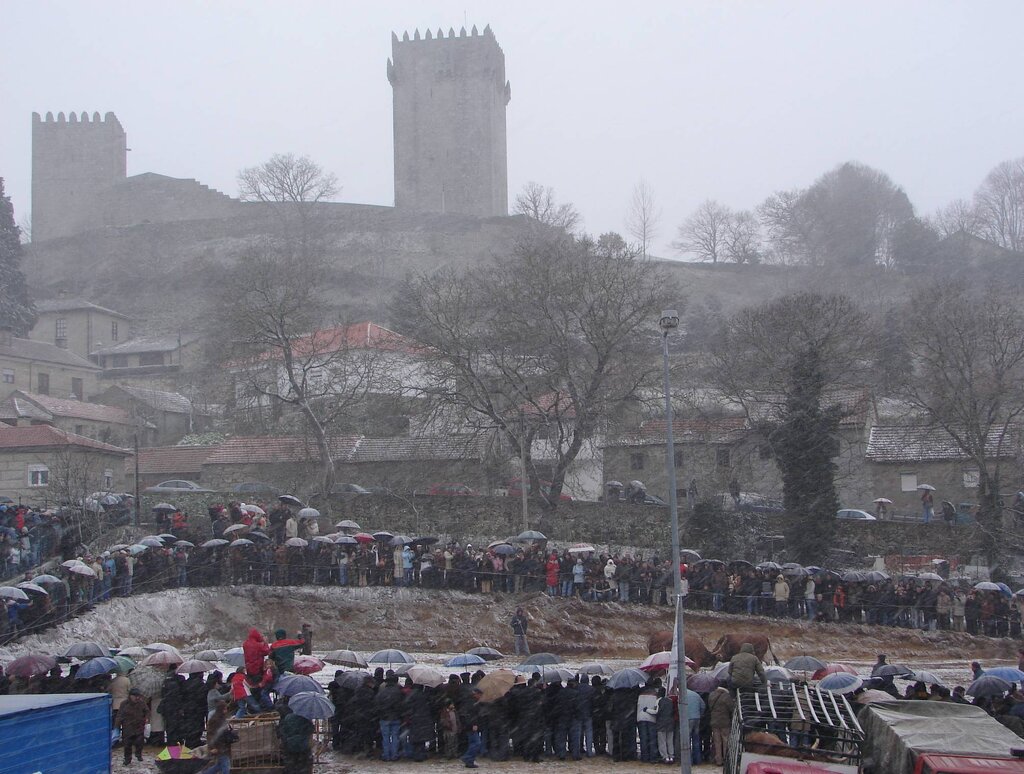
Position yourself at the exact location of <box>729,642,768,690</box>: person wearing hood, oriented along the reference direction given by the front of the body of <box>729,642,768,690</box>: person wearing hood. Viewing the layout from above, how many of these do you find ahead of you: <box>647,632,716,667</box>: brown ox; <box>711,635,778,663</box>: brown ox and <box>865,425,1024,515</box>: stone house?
3

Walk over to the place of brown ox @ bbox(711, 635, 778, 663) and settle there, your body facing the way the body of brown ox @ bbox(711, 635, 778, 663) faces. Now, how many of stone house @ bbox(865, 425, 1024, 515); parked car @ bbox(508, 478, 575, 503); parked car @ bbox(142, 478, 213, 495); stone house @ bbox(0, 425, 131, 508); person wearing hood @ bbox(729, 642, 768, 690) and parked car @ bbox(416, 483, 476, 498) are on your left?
1

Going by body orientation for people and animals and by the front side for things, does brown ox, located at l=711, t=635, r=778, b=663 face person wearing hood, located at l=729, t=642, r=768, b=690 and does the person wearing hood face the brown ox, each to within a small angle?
no

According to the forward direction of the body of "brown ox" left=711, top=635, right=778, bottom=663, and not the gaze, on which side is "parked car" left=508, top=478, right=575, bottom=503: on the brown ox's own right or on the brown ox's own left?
on the brown ox's own right

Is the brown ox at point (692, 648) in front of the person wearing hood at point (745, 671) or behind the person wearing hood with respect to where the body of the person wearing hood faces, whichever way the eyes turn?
in front

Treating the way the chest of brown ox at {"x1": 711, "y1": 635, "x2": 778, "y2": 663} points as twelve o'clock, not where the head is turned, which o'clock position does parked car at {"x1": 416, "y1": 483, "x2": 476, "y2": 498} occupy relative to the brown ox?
The parked car is roughly at 2 o'clock from the brown ox.

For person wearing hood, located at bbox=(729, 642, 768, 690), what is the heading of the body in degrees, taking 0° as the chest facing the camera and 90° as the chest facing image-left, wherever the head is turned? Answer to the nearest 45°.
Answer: approximately 180°

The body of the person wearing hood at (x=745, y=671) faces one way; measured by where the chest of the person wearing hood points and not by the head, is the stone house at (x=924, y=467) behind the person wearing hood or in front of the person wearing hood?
in front

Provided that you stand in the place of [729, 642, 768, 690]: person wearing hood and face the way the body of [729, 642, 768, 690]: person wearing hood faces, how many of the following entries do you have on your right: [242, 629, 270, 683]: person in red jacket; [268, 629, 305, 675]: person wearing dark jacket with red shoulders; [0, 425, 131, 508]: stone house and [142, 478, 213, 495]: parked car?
0

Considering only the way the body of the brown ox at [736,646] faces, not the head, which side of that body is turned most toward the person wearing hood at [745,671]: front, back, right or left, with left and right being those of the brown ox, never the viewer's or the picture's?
left

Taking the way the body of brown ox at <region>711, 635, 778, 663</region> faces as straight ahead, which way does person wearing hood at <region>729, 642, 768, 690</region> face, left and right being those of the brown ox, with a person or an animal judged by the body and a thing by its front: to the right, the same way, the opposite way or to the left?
to the right

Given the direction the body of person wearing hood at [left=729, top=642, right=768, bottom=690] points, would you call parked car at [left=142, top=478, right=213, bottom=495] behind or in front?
in front

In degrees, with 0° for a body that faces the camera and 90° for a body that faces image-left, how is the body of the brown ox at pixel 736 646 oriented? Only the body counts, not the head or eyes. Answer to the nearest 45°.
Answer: approximately 90°

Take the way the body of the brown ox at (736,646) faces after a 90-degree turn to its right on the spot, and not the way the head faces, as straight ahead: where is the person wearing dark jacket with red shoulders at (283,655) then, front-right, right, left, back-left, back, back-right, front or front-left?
back-left

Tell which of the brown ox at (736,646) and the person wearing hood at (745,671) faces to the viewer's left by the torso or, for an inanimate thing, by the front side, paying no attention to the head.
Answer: the brown ox

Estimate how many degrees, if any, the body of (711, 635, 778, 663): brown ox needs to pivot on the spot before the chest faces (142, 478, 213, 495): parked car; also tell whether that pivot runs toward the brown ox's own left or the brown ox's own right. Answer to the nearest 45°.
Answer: approximately 45° to the brown ox's own right

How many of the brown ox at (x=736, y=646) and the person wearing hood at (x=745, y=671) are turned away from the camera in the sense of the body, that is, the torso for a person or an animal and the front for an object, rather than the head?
1
